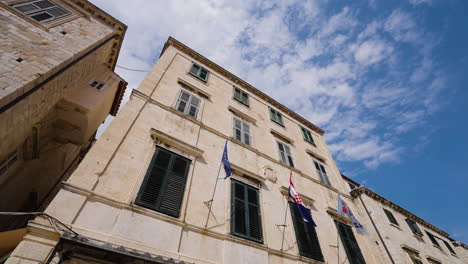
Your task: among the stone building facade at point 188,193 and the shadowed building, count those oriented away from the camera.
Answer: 0

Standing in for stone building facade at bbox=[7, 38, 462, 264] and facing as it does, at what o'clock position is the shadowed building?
The shadowed building is roughly at 4 o'clock from the stone building facade.

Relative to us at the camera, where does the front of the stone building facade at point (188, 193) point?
facing the viewer and to the right of the viewer
